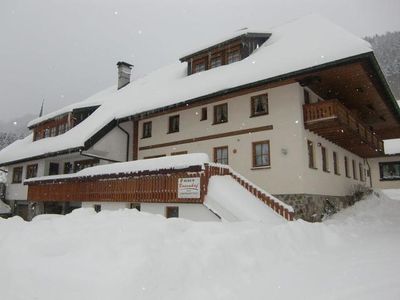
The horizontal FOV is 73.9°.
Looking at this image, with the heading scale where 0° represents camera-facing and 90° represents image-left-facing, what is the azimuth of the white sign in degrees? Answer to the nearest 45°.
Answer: approximately 0°
